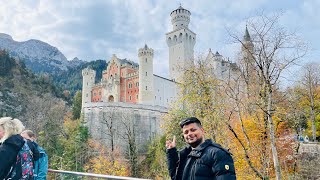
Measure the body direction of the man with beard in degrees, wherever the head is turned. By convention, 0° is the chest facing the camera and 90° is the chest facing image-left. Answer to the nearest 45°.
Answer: approximately 45°

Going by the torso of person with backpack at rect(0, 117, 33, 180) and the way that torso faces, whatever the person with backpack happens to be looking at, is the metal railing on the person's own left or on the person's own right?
on the person's own right

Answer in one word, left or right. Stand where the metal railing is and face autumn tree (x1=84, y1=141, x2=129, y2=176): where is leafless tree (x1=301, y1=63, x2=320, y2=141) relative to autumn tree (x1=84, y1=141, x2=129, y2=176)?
right

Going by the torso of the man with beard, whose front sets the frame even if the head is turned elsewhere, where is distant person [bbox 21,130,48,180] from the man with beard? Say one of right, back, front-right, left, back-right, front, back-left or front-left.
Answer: right

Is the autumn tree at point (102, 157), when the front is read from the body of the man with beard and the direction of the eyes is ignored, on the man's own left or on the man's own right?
on the man's own right
